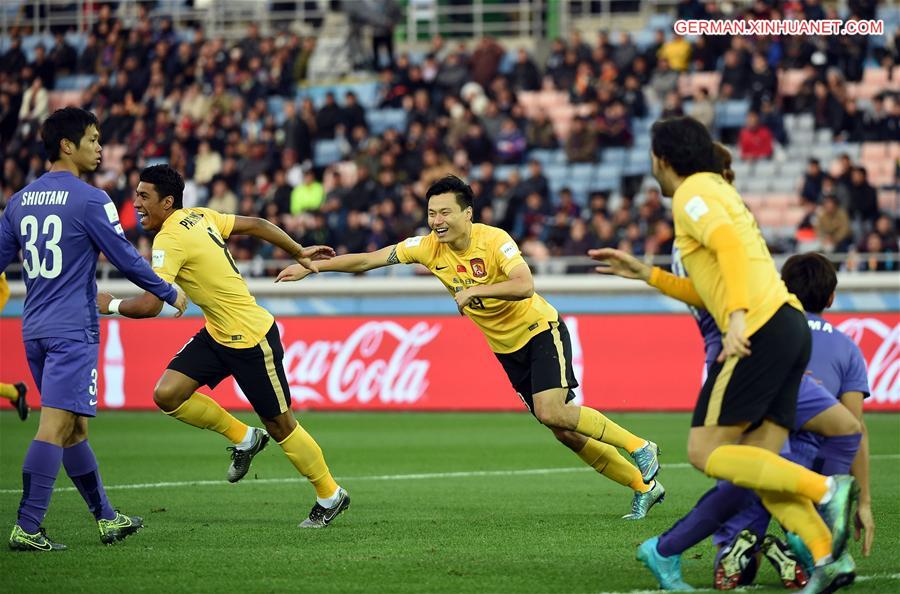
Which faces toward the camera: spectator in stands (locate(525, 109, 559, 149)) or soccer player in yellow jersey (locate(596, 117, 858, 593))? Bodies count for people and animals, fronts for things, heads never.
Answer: the spectator in stands

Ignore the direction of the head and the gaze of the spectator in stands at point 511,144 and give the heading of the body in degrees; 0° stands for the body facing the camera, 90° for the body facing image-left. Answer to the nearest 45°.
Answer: approximately 0°

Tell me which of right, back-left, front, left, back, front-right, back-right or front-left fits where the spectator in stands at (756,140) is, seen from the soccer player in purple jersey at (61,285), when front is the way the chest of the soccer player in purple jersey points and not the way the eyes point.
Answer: front

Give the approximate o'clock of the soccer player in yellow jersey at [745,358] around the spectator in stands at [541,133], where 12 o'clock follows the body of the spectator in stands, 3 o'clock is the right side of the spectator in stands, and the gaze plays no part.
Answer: The soccer player in yellow jersey is roughly at 12 o'clock from the spectator in stands.

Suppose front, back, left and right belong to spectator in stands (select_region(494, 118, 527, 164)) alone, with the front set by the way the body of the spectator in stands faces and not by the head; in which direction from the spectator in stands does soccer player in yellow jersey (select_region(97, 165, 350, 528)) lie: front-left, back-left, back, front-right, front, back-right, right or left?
front

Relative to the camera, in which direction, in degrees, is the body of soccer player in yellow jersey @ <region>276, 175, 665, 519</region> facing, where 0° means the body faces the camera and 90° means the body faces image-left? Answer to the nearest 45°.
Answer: approximately 45°

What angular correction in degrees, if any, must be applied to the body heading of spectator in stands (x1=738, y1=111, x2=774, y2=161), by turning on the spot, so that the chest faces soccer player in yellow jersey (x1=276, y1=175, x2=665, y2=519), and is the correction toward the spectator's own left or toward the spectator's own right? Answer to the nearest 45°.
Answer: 0° — they already face them

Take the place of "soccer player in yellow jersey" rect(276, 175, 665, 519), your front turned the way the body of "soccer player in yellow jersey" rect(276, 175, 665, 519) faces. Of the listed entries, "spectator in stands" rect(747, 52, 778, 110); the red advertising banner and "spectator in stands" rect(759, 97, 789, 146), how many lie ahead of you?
0

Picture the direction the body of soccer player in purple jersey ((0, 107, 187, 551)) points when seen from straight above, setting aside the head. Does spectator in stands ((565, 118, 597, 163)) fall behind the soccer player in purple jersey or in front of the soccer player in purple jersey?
in front

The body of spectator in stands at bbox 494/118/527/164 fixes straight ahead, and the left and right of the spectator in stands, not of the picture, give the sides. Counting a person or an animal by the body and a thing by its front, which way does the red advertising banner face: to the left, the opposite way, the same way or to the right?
the same way

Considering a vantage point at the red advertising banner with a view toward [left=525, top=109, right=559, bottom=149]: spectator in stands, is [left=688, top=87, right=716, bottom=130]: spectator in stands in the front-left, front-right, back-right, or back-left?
front-right

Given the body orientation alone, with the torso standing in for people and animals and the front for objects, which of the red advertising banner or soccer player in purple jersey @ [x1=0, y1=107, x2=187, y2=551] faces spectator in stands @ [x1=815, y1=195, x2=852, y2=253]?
the soccer player in purple jersey

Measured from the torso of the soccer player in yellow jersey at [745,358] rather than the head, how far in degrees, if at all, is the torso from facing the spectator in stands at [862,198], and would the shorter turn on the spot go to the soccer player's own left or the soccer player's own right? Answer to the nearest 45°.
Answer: approximately 45° to the soccer player's own right

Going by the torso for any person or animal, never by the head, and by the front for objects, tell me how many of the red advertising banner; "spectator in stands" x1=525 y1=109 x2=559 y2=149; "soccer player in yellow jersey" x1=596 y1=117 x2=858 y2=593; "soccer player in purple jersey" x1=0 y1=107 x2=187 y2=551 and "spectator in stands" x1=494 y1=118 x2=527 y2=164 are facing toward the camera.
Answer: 3

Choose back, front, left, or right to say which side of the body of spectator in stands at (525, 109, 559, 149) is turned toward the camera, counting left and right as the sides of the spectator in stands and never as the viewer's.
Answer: front

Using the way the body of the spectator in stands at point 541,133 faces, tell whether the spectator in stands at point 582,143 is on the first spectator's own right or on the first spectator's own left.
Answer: on the first spectator's own left

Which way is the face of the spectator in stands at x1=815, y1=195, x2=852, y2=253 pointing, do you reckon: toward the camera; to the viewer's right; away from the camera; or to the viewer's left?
toward the camera

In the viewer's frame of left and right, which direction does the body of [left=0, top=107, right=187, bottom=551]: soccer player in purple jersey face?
facing away from the viewer and to the right of the viewer

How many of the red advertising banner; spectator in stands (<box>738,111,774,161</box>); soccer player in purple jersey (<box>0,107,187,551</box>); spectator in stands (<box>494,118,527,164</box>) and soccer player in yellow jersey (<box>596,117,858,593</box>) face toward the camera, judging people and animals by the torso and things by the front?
3

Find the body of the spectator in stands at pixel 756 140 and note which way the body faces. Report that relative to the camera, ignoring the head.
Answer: toward the camera

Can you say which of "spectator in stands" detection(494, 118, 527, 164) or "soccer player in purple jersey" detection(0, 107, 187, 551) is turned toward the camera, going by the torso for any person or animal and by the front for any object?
the spectator in stands

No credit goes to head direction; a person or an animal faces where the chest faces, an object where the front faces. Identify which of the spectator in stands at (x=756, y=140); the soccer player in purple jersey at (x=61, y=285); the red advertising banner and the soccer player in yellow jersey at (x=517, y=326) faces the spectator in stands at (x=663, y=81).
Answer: the soccer player in purple jersey

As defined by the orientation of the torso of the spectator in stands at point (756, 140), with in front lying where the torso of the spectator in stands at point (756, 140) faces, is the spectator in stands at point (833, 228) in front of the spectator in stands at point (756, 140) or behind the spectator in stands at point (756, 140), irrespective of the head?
in front
